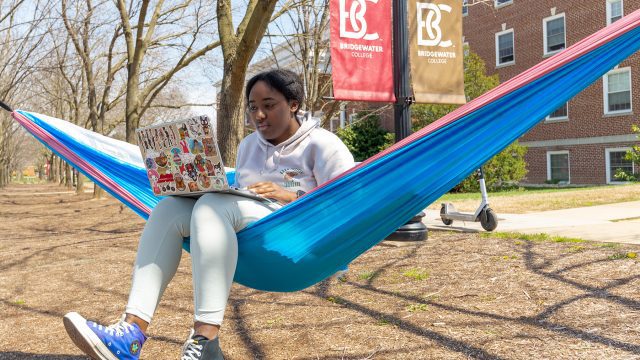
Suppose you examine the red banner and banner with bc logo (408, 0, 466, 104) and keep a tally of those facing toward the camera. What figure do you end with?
2

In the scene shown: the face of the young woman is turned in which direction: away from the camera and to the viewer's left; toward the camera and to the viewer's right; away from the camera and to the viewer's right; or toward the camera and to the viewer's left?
toward the camera and to the viewer's left

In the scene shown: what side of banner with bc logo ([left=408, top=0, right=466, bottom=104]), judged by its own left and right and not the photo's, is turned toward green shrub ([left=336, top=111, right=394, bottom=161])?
back

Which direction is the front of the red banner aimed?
toward the camera

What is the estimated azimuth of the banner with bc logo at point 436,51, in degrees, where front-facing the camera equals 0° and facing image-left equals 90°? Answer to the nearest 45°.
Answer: approximately 0°

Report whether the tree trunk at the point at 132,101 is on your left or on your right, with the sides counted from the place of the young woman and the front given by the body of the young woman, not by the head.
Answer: on your right

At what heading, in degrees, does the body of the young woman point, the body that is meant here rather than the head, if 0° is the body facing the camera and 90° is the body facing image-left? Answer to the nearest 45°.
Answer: approximately 45°

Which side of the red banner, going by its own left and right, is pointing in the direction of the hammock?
front

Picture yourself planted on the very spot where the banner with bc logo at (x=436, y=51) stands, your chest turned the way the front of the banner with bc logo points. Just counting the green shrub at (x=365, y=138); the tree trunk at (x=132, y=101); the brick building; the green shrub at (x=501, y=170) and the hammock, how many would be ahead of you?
1

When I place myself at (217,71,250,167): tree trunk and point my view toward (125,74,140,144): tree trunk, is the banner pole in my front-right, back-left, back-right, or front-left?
back-right

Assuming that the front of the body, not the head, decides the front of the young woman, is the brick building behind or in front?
behind

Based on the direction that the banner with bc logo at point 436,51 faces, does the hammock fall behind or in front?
in front

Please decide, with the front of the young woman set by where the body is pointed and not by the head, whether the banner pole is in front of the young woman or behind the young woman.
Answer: behind

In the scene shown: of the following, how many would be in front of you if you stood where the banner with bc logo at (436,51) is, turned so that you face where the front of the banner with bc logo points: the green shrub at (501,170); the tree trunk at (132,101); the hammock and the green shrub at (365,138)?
1

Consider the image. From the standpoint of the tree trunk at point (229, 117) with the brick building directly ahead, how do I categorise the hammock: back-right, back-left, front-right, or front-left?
back-right
